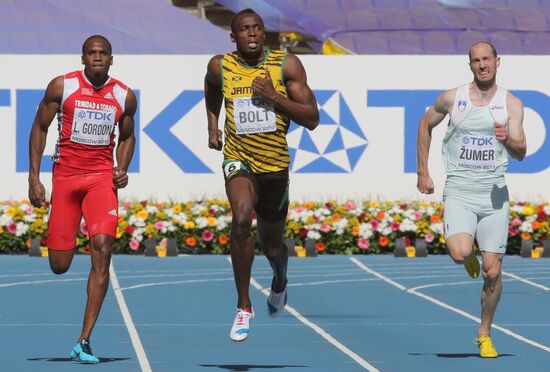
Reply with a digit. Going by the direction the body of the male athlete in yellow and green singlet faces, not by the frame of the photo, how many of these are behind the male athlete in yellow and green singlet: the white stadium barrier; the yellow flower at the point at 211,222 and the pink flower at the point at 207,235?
3

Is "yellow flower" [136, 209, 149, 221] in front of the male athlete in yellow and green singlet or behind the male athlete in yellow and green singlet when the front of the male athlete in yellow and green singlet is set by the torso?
behind

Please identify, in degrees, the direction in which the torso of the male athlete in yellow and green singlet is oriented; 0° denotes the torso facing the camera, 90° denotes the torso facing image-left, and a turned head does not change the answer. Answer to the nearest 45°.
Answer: approximately 0°

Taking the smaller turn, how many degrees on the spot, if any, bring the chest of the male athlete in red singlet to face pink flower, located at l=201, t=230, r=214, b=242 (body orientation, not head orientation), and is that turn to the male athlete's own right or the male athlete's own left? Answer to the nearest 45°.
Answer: approximately 180°

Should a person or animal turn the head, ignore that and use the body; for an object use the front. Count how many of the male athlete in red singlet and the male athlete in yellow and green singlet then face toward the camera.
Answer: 2

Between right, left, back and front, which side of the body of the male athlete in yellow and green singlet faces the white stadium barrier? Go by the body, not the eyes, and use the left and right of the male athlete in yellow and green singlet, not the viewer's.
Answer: back

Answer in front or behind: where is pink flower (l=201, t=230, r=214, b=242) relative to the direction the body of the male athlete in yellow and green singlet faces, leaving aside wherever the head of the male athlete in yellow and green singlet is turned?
behind

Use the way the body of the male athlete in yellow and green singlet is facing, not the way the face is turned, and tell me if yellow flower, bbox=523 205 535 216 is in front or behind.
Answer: behind

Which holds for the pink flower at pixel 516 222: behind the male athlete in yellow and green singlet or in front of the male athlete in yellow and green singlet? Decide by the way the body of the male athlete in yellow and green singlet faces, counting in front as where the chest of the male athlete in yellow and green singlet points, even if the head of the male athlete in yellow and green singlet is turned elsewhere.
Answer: behind
